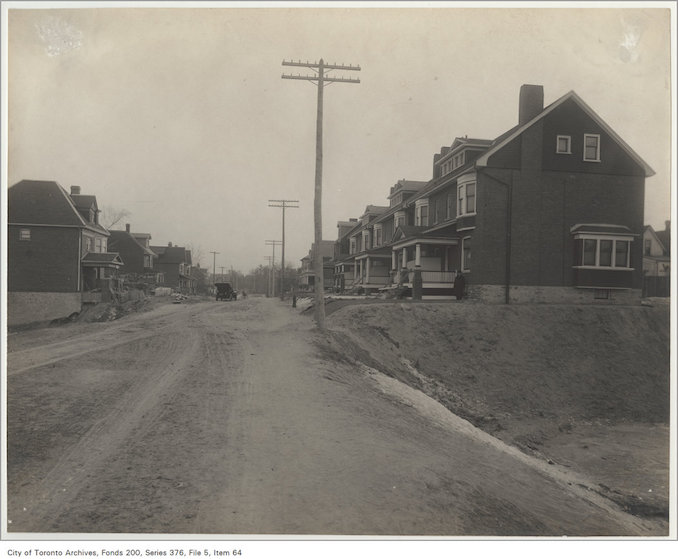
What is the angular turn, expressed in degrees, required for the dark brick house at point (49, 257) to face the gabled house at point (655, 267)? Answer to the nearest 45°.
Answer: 0° — it already faces it

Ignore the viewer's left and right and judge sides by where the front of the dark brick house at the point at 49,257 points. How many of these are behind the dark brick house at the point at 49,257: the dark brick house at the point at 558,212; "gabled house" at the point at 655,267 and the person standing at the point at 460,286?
0

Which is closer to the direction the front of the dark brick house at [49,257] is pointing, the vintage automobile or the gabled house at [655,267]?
the gabled house

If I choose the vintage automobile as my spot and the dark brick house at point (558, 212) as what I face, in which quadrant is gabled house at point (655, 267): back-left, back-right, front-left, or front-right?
front-left

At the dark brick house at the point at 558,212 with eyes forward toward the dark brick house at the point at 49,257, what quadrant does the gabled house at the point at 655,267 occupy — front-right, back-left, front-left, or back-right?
back-right

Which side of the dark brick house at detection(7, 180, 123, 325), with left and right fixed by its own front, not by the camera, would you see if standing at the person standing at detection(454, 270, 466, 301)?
front

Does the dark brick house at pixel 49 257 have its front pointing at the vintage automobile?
no

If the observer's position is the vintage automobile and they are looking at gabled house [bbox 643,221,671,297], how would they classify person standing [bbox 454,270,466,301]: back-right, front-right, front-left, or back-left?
front-right

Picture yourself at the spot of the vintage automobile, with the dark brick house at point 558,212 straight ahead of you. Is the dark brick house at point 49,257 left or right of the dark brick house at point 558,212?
right

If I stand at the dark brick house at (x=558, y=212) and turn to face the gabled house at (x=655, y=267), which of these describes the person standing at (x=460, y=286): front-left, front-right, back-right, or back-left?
back-left

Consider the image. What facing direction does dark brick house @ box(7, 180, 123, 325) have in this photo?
to the viewer's right

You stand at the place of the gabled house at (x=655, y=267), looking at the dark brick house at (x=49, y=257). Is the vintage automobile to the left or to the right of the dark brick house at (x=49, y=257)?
right
